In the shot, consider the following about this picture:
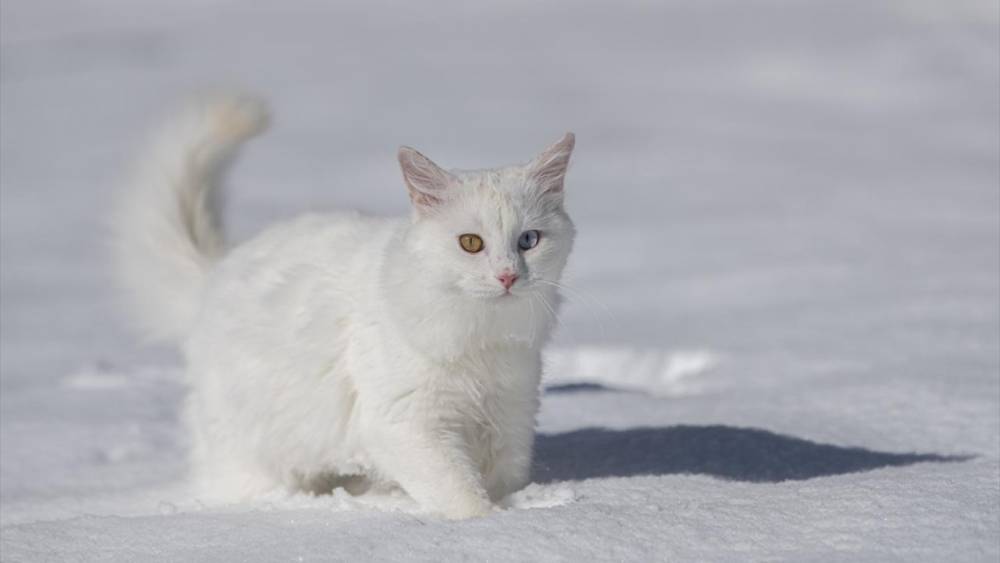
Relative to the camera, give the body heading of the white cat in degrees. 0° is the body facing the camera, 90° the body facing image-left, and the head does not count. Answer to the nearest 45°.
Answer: approximately 315°
